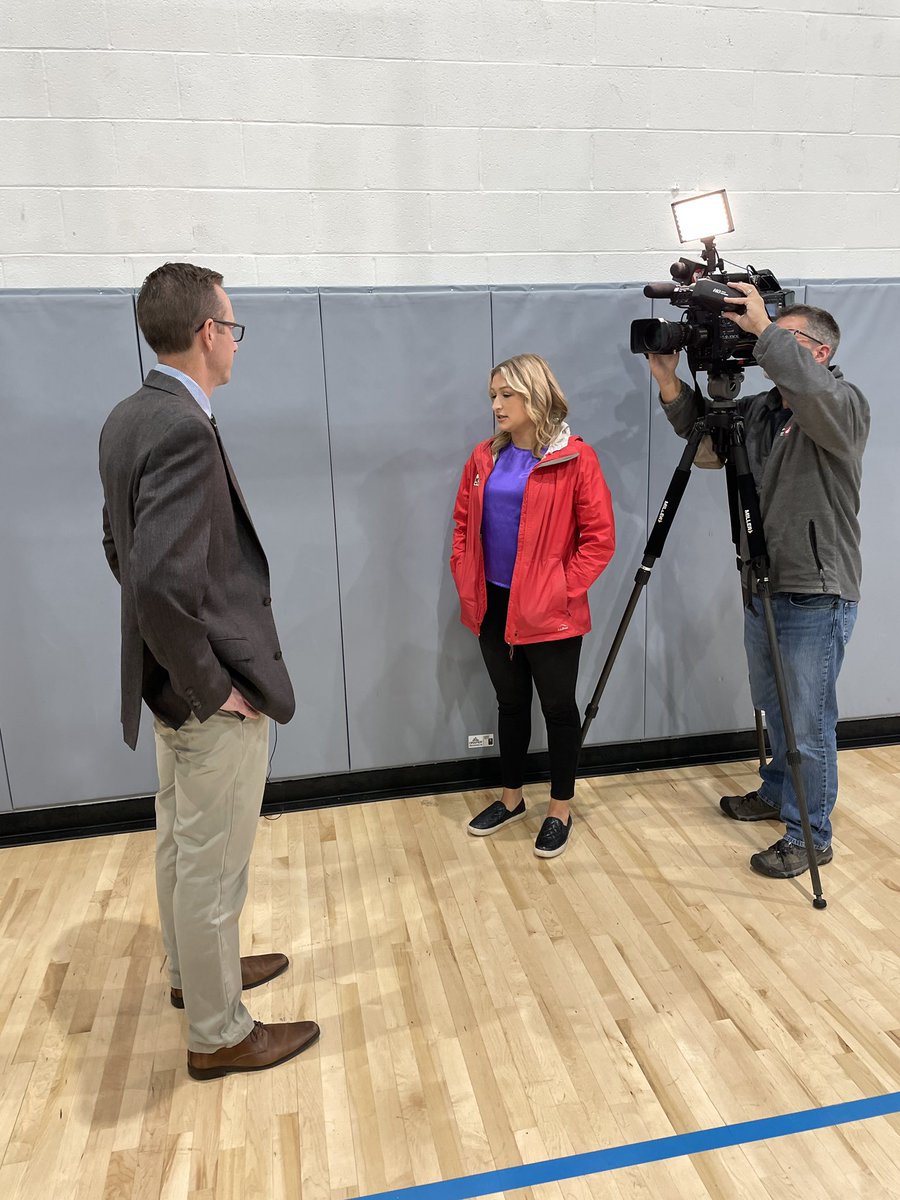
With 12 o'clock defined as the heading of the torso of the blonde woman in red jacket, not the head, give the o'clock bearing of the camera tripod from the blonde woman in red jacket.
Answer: The camera tripod is roughly at 8 o'clock from the blonde woman in red jacket.

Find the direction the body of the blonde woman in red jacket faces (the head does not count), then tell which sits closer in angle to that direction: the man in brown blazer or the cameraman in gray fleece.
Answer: the man in brown blazer

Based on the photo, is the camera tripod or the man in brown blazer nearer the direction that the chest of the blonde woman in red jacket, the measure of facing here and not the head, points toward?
the man in brown blazer

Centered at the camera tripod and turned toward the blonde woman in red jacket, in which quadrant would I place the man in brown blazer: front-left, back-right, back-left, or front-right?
front-left

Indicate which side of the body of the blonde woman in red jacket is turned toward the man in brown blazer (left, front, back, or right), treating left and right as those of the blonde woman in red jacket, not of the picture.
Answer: front

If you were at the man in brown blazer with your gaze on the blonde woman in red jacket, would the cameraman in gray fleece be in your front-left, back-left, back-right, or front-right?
front-right

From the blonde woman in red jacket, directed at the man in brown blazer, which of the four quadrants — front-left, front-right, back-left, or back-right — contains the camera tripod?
back-left

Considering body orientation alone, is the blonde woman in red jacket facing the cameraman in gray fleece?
no

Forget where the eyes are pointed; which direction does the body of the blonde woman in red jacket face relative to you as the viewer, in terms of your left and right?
facing the viewer and to the left of the viewer

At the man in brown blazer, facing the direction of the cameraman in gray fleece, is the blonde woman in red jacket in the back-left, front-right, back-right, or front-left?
front-left
